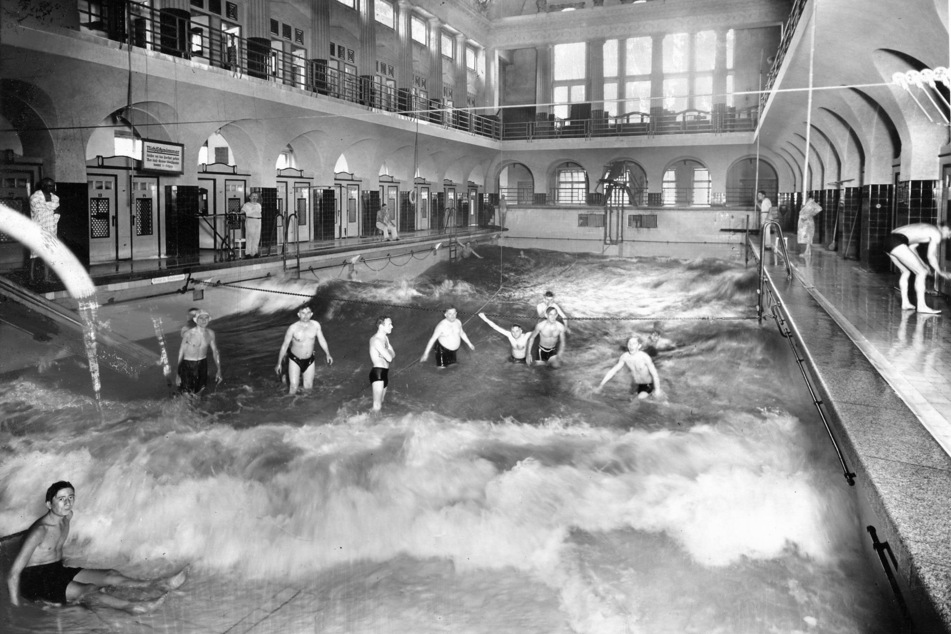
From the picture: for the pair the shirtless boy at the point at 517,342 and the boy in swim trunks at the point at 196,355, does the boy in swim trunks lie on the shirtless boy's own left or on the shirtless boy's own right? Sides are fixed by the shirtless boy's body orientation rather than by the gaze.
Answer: on the shirtless boy's own right

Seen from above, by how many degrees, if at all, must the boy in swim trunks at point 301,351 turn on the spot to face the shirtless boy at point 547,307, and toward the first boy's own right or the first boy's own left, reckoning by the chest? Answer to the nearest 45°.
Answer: approximately 90° to the first boy's own left

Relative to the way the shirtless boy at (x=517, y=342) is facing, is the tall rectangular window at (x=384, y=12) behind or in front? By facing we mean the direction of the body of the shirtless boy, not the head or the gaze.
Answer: behind

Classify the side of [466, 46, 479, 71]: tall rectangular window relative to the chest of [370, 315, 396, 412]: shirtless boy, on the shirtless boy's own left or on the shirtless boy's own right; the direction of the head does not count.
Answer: on the shirtless boy's own left

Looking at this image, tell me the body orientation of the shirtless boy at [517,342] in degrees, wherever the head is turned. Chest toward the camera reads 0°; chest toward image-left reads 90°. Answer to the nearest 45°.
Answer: approximately 0°

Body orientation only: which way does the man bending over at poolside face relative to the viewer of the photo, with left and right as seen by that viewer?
facing to the right of the viewer

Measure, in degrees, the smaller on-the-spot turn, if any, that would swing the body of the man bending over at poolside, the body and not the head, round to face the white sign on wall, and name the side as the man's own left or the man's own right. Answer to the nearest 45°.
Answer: approximately 180°

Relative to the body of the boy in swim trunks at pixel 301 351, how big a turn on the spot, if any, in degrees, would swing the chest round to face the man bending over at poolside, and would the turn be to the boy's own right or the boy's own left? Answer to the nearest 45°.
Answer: approximately 45° to the boy's own left
